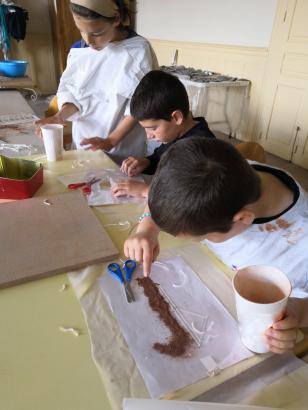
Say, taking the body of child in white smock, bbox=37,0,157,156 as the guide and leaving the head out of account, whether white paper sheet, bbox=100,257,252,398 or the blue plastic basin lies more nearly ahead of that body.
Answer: the white paper sheet

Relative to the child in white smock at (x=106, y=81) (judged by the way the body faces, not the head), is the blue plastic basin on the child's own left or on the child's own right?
on the child's own right

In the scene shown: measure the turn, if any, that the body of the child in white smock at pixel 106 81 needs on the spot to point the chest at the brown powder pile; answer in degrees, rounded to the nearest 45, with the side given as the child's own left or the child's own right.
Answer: approximately 45° to the child's own left

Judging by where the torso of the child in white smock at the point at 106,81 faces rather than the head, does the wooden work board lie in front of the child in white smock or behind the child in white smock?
in front

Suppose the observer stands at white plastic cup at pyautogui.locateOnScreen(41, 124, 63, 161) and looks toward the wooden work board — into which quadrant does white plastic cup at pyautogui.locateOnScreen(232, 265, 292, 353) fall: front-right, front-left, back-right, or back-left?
front-left

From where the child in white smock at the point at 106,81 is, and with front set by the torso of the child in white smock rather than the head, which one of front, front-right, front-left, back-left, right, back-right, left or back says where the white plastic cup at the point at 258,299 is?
front-left

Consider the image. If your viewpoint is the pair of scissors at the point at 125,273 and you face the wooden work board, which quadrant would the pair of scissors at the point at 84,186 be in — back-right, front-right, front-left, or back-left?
front-right

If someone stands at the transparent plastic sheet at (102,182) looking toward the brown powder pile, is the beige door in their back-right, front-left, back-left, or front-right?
back-left

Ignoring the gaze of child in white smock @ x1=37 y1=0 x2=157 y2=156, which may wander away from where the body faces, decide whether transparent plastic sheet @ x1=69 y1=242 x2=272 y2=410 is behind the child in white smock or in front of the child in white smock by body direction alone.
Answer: in front

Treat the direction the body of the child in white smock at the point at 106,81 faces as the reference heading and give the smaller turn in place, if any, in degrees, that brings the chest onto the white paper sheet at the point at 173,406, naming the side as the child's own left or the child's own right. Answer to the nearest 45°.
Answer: approximately 45° to the child's own left

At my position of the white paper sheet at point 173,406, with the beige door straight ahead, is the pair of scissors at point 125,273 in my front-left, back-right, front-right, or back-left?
front-left
